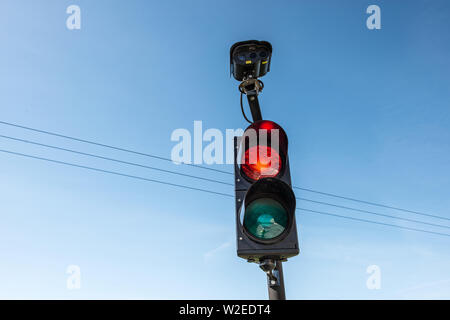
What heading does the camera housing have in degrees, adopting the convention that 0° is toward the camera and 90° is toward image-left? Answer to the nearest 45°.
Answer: approximately 0°

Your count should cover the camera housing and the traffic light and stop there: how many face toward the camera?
2
